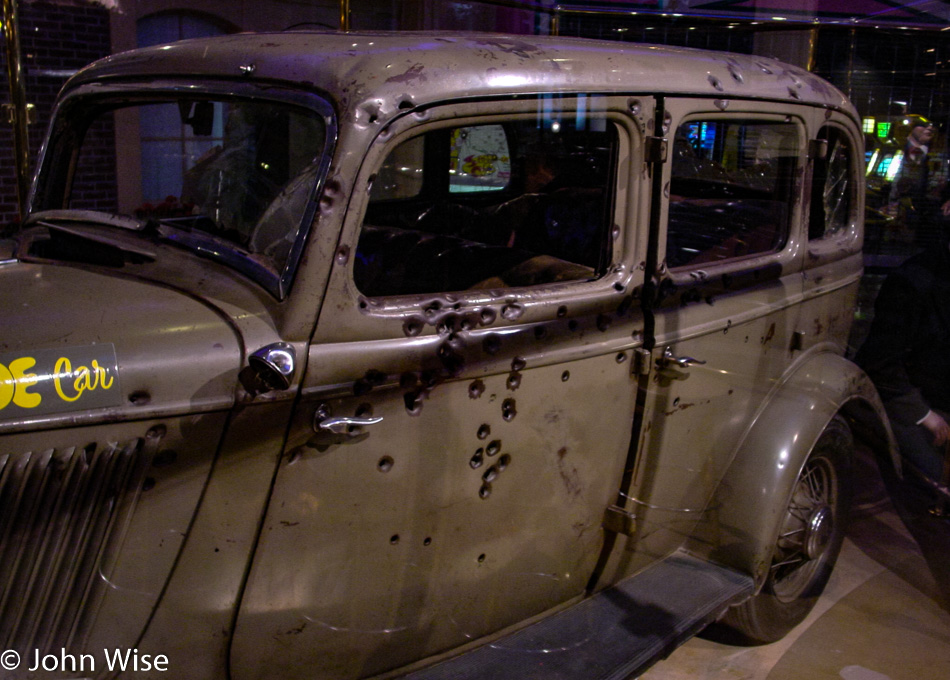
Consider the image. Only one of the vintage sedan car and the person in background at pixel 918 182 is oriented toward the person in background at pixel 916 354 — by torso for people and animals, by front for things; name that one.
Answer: the person in background at pixel 918 182

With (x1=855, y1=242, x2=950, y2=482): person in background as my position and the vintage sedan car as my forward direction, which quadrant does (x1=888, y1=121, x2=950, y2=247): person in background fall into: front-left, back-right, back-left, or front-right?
back-right

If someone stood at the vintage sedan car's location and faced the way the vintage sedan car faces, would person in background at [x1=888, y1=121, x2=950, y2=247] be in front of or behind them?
behind

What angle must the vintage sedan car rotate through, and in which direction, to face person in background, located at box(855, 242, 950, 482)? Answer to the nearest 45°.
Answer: approximately 180°

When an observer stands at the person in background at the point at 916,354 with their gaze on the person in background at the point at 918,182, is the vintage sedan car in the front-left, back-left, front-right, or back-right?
back-left

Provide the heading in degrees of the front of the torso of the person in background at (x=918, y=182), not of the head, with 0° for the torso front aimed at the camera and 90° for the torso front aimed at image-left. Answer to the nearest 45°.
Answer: approximately 0°

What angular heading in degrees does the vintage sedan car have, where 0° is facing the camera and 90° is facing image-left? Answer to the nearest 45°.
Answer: approximately 45°

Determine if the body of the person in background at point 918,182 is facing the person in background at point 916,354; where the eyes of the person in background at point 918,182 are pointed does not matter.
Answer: yes
